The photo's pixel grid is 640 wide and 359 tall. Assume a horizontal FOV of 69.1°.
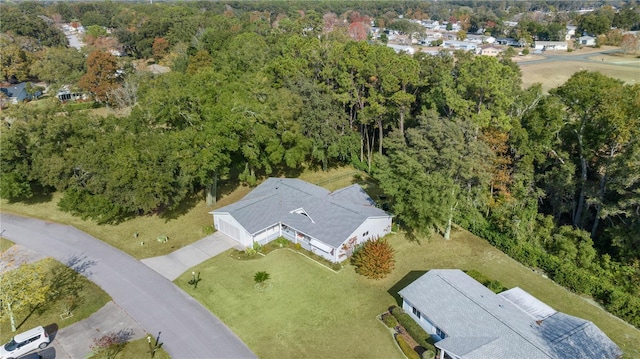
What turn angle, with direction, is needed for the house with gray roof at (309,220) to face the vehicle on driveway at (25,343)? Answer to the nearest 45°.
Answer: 0° — it already faces it

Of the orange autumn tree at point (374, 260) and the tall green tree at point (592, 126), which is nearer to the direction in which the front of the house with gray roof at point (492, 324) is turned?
the orange autumn tree

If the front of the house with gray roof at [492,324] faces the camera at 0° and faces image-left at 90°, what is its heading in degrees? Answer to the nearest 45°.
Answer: approximately 45°

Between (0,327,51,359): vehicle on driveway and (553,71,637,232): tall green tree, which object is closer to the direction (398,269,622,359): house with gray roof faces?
the vehicle on driveway

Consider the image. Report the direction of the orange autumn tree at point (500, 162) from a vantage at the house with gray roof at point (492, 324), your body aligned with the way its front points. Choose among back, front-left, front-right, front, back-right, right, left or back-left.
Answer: back-right

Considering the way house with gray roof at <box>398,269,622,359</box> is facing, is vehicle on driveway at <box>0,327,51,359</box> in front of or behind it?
in front

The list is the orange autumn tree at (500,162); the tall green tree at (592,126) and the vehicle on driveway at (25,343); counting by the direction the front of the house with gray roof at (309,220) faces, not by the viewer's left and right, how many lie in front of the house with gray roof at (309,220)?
1

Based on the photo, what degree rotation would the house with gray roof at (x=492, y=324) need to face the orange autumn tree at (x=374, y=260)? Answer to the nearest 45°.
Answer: approximately 90° to its right

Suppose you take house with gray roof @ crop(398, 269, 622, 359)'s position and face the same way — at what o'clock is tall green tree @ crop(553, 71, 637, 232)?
The tall green tree is roughly at 5 o'clock from the house with gray roof.
